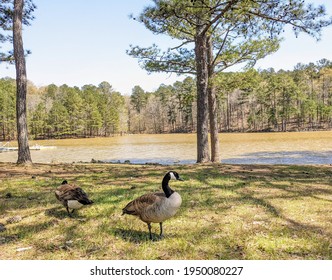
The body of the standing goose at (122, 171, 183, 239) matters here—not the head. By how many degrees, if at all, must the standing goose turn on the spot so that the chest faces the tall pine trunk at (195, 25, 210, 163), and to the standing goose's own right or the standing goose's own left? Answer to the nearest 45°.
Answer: approximately 90° to the standing goose's own left

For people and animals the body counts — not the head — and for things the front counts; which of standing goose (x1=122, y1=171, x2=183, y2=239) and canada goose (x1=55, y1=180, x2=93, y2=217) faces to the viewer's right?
the standing goose

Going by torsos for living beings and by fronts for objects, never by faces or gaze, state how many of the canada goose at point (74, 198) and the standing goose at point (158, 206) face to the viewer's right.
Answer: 1

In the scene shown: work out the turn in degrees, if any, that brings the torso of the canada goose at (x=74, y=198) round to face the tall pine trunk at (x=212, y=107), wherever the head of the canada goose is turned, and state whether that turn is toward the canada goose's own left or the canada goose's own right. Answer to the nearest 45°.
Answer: approximately 90° to the canada goose's own right

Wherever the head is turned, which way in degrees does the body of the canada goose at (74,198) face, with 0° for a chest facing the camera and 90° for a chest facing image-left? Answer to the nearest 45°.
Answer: approximately 135°

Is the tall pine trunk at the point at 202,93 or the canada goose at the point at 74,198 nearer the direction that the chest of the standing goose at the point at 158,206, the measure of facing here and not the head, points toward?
the tall pine trunk

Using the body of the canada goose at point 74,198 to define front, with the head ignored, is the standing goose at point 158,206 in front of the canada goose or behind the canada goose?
behind

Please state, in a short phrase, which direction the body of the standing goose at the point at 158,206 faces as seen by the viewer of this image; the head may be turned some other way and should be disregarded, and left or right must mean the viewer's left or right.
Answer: facing to the right of the viewer

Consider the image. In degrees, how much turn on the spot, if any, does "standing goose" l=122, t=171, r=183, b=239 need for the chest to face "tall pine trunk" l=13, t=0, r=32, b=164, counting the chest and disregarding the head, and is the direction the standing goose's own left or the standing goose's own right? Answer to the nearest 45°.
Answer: approximately 135° to the standing goose's own left

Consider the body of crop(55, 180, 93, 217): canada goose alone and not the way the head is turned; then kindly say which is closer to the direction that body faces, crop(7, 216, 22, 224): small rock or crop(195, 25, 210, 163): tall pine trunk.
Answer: the small rock

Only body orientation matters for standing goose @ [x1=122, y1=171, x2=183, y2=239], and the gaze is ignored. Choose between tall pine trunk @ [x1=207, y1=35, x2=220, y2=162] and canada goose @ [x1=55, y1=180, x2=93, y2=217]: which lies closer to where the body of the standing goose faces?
the tall pine trunk

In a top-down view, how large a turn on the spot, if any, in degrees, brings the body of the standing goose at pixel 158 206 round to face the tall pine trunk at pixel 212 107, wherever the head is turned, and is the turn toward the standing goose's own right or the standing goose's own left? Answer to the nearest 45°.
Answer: approximately 90° to the standing goose's own left
